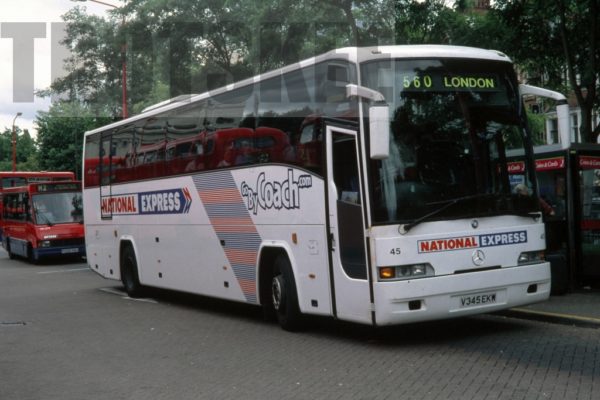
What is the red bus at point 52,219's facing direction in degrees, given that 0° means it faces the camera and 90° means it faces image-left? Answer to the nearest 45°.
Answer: approximately 315°
